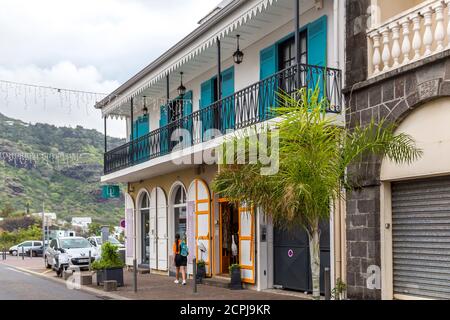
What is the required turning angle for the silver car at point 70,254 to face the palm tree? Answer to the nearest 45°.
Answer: approximately 45° to its right

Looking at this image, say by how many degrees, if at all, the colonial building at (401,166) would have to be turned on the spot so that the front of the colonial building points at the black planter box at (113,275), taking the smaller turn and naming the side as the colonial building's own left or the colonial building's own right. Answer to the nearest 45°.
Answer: approximately 90° to the colonial building's own right

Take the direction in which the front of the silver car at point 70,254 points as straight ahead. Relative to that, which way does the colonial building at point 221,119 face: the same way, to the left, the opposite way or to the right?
to the right

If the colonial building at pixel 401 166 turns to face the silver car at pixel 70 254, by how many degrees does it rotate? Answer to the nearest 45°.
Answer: approximately 90° to its right

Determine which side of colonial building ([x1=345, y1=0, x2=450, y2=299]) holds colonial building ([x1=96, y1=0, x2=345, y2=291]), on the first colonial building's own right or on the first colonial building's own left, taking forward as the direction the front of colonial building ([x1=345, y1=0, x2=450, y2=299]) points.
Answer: on the first colonial building's own right

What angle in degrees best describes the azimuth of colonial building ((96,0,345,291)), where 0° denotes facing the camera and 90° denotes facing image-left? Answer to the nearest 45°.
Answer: approximately 45°
